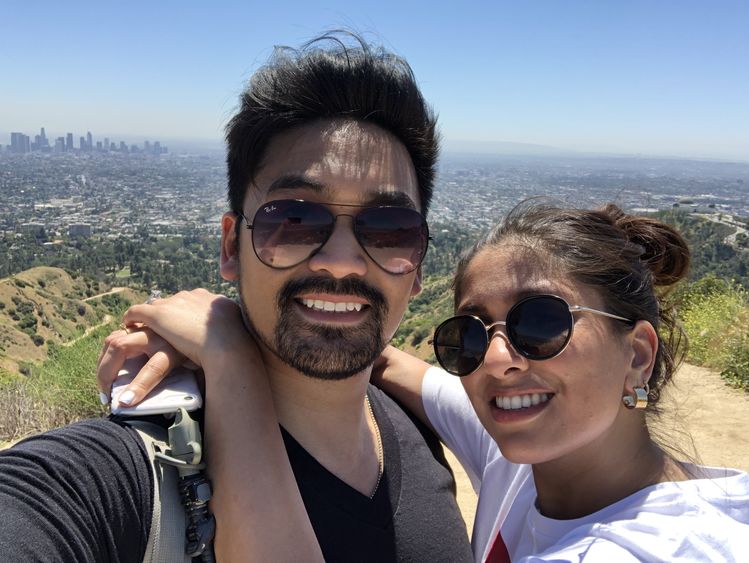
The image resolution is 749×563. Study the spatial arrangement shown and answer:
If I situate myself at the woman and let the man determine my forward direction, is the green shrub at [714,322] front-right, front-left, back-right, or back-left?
back-right

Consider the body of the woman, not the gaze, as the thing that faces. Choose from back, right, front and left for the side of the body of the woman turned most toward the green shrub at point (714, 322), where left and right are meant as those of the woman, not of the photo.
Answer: back

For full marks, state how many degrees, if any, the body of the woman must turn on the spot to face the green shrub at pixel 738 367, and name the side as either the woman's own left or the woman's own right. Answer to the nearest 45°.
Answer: approximately 180°

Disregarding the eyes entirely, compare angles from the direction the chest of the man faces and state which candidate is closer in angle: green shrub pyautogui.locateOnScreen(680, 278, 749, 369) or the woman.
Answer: the woman

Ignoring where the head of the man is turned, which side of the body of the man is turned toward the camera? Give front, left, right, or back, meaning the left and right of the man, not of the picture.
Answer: front

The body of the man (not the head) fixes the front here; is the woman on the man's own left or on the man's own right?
on the man's own left

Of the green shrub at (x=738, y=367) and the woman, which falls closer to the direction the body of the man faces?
the woman

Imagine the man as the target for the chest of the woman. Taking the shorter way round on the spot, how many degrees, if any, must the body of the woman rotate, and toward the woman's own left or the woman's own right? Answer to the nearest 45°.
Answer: approximately 45° to the woman's own right

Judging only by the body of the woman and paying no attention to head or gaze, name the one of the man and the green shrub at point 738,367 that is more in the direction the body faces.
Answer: the man

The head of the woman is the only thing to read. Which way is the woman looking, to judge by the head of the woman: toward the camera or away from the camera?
toward the camera

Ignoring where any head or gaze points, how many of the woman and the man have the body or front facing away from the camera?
0

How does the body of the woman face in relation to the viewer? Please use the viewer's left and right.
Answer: facing the viewer and to the left of the viewer

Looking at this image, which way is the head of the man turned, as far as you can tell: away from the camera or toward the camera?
toward the camera

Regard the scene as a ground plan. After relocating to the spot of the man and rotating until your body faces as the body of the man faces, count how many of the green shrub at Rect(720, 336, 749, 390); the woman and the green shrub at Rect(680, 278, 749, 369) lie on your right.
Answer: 0

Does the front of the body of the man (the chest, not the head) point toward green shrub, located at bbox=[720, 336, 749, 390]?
no
